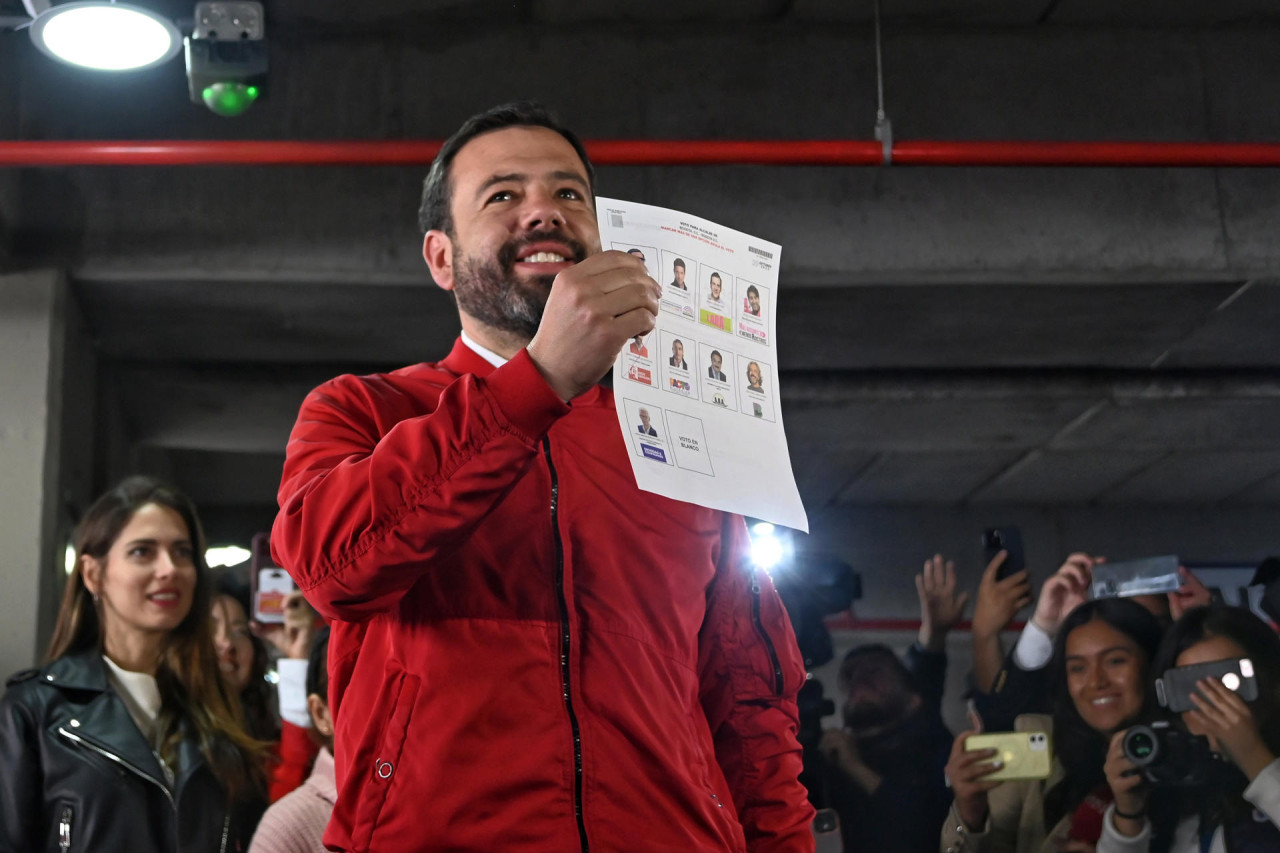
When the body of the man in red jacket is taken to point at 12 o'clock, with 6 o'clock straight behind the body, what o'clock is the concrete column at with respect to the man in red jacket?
The concrete column is roughly at 5 o'clock from the man in red jacket.

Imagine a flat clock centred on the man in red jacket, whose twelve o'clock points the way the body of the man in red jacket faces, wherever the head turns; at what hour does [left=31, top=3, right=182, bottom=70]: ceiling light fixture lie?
The ceiling light fixture is roughly at 5 o'clock from the man in red jacket.

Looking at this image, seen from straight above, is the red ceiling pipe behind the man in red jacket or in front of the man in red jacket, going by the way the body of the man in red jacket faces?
behind

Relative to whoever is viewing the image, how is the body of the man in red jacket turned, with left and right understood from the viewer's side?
facing the viewer

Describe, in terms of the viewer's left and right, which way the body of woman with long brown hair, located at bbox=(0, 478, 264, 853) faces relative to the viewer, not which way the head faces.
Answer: facing the viewer and to the right of the viewer

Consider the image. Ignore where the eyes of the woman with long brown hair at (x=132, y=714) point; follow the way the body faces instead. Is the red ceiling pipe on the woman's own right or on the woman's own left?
on the woman's own left

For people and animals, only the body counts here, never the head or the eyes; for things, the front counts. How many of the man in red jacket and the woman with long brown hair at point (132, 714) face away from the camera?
0

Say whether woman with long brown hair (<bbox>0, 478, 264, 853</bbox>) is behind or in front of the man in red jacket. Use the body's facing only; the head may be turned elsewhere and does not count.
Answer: behind

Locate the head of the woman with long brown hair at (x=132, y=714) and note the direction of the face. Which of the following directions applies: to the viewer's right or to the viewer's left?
to the viewer's right
